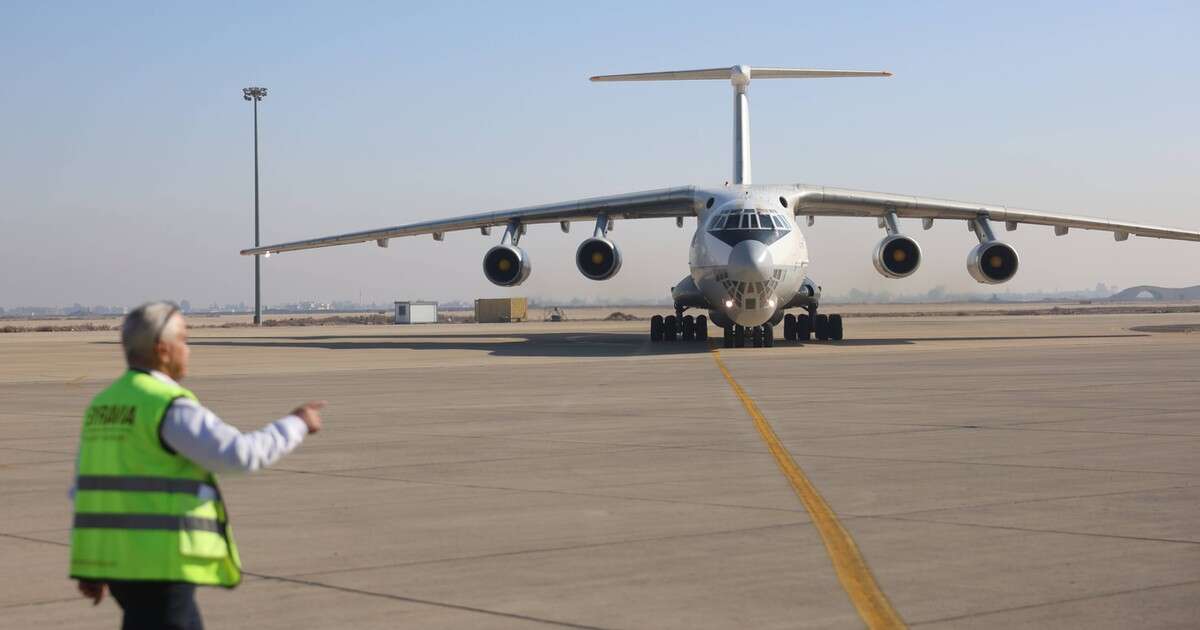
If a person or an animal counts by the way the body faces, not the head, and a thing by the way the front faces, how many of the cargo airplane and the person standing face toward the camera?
1

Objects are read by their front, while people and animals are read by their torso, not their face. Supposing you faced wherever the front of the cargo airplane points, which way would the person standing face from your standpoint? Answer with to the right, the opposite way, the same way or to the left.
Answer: the opposite way

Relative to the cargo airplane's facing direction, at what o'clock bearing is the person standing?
The person standing is roughly at 12 o'clock from the cargo airplane.

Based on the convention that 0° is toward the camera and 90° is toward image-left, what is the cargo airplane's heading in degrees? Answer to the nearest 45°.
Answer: approximately 0°

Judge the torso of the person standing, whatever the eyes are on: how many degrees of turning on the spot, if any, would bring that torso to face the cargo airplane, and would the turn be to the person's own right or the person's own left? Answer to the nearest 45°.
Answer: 0° — they already face it

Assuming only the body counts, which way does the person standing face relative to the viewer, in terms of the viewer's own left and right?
facing away from the viewer and to the right of the viewer
